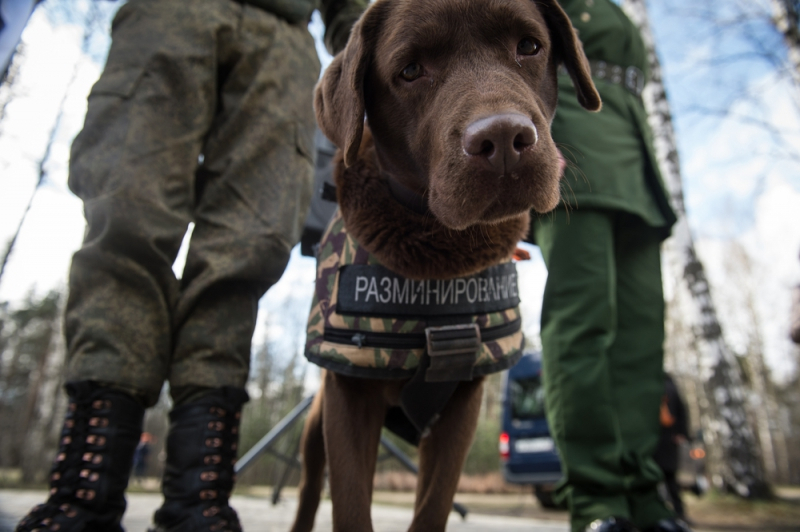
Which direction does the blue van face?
away from the camera

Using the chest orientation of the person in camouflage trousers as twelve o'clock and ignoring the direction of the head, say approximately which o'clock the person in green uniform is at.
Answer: The person in green uniform is roughly at 9 o'clock from the person in camouflage trousers.

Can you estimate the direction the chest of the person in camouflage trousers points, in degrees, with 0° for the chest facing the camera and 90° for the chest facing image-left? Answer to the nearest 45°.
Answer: approximately 0°

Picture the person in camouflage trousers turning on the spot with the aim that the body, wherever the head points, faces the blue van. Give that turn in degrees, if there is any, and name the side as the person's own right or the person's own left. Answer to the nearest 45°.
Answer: approximately 135° to the person's own left

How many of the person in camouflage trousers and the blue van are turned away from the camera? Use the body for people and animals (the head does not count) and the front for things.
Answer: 1

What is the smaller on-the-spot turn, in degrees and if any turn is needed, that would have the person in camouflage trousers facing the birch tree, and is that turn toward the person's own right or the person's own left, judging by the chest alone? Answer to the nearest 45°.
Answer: approximately 135° to the person's own left

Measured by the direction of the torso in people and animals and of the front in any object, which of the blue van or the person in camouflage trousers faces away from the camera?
the blue van

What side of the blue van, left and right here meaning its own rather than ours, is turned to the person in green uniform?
back
